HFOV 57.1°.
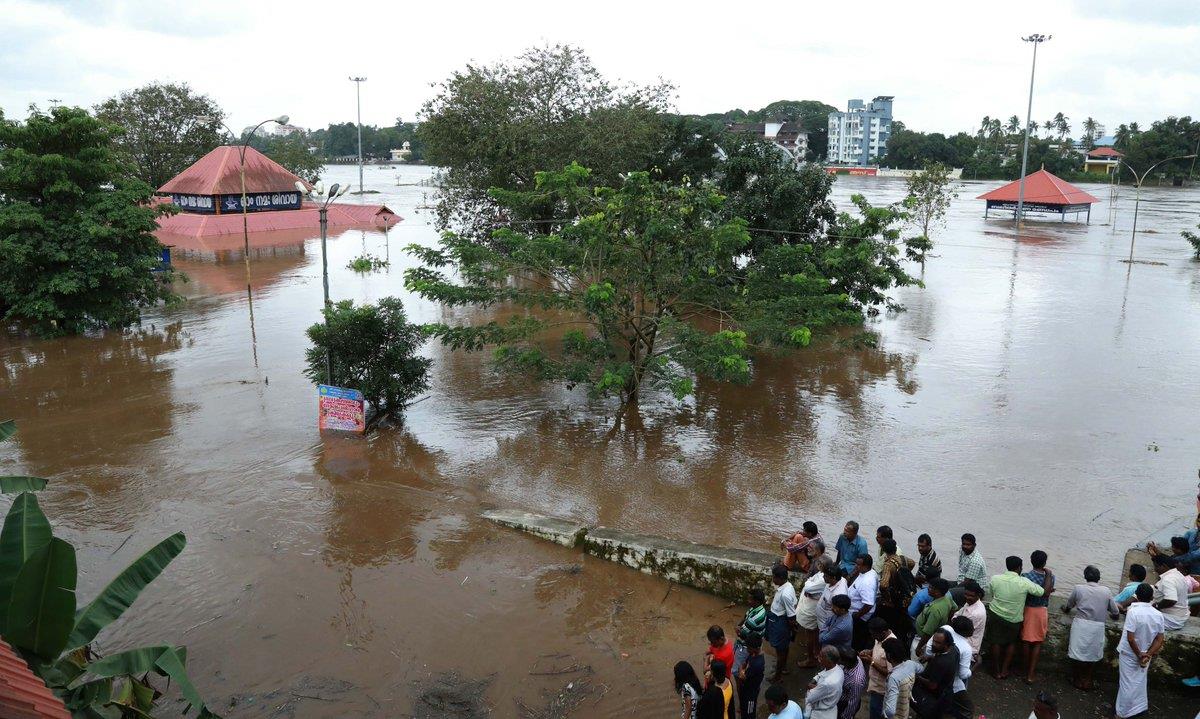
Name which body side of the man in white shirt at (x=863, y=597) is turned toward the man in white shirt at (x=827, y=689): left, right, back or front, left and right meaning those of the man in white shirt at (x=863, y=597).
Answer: left

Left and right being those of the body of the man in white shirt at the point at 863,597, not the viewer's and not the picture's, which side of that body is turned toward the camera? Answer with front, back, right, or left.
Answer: left

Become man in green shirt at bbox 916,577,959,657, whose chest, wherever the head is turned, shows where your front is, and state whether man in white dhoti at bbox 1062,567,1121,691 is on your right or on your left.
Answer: on your right

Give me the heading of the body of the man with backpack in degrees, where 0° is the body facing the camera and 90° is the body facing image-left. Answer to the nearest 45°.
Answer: approximately 135°

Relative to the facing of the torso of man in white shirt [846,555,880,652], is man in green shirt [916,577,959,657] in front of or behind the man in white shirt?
behind

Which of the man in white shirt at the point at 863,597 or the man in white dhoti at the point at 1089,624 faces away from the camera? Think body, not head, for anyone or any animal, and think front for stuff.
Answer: the man in white dhoti

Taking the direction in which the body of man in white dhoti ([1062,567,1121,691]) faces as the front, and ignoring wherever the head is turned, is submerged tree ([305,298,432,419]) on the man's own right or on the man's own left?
on the man's own left

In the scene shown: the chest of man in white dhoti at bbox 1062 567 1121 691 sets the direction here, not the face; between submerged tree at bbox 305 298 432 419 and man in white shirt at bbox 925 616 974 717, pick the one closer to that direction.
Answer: the submerged tree
